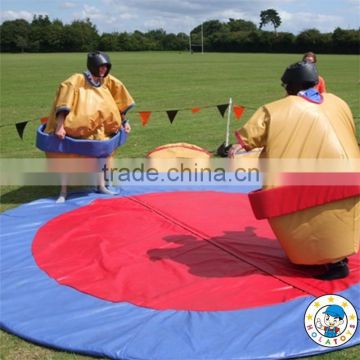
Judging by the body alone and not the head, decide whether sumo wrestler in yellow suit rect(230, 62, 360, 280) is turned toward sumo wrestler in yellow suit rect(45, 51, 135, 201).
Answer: yes

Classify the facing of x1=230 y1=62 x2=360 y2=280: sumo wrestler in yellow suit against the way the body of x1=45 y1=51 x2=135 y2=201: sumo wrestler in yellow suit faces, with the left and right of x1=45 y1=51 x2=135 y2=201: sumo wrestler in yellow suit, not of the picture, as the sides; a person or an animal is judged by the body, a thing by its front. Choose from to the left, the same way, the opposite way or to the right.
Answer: the opposite way

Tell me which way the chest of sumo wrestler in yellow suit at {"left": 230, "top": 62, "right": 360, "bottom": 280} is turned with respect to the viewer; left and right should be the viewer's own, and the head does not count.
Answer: facing away from the viewer and to the left of the viewer

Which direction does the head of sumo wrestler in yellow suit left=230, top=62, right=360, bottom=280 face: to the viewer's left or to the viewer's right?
to the viewer's left

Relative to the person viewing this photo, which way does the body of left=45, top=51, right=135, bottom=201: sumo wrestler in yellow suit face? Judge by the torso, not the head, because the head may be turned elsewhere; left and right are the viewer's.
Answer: facing the viewer and to the right of the viewer

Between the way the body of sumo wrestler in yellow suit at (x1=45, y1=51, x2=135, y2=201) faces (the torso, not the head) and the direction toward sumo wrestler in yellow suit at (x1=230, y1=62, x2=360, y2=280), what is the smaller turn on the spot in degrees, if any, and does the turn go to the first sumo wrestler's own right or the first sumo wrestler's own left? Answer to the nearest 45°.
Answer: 0° — they already face them
